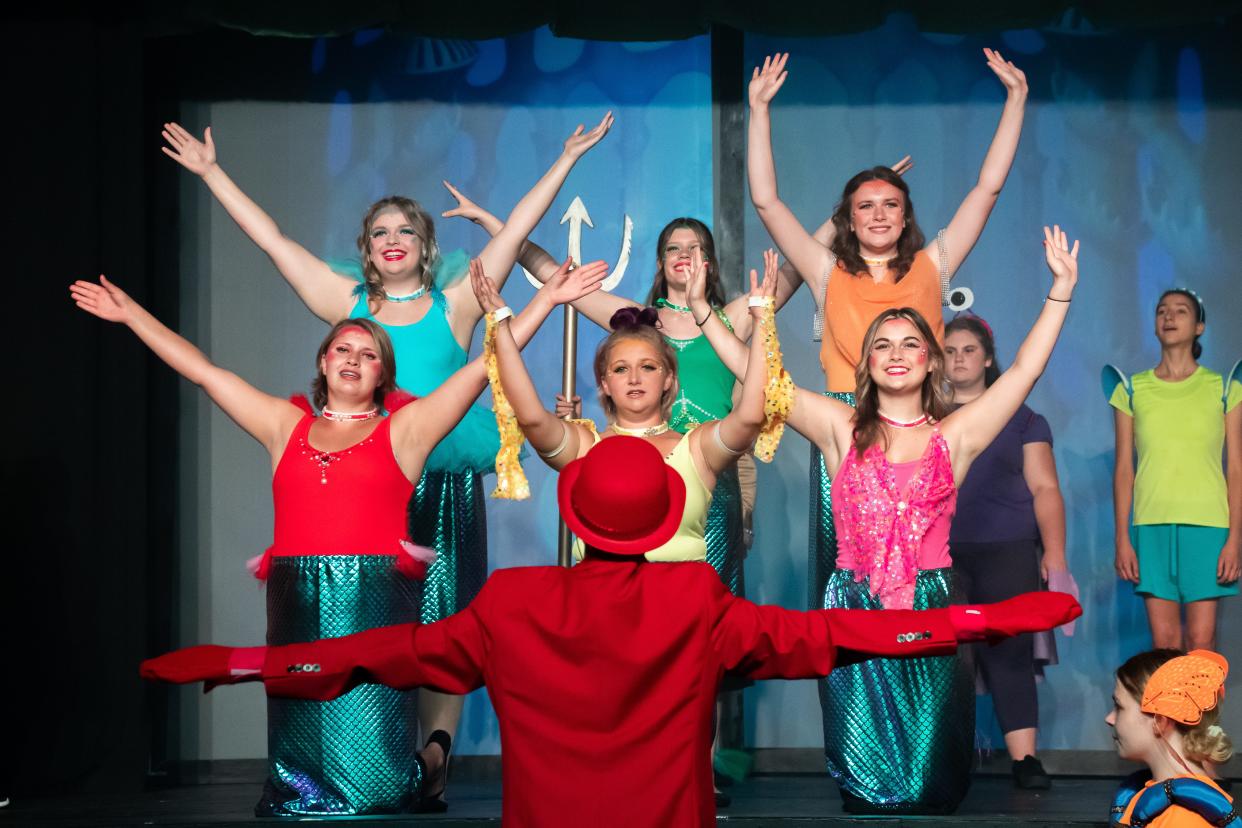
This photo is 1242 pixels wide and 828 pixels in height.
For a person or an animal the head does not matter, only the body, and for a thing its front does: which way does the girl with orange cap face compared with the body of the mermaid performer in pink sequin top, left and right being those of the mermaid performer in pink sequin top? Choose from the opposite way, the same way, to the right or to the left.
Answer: to the right

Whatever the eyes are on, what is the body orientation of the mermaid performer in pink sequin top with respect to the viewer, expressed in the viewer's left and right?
facing the viewer

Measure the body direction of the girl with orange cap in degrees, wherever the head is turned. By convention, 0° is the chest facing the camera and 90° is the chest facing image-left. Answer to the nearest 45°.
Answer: approximately 90°

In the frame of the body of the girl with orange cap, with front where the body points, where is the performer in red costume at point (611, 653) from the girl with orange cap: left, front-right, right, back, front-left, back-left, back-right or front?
front-left

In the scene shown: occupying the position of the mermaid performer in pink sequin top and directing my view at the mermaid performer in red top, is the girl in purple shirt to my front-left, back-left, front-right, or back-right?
back-right

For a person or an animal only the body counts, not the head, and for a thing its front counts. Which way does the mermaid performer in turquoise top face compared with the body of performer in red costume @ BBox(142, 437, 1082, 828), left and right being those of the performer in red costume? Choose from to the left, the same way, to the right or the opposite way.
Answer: the opposite way

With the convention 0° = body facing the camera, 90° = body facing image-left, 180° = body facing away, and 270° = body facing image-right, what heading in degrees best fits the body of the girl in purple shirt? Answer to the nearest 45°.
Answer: approximately 45°

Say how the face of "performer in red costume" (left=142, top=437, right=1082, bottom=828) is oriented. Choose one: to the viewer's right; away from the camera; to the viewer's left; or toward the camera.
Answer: away from the camera

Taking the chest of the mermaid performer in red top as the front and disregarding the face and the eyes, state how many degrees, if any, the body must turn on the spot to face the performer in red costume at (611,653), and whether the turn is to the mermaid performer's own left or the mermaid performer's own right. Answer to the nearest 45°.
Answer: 0° — they already face them

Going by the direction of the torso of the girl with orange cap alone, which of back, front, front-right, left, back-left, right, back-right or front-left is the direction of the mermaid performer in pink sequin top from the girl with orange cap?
front-right

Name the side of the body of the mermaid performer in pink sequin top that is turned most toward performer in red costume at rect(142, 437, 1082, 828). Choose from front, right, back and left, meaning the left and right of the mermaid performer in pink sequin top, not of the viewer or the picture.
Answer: front

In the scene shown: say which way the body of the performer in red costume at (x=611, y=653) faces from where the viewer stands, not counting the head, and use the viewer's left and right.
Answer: facing away from the viewer

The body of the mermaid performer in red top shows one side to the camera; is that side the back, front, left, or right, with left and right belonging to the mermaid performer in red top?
front
